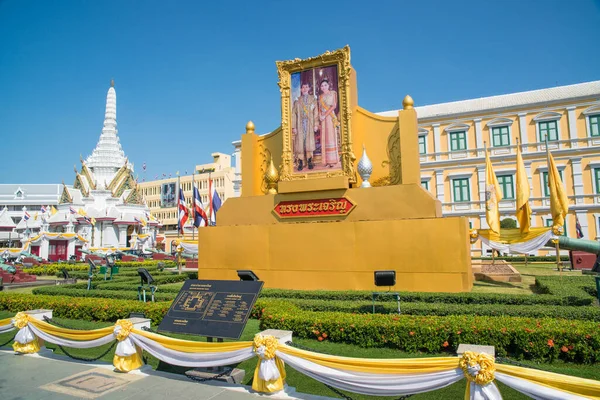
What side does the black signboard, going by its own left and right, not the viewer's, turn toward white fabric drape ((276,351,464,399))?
left

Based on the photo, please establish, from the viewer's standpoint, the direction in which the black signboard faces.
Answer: facing the viewer and to the left of the viewer

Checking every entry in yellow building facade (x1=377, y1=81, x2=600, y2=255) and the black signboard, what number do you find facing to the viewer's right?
0

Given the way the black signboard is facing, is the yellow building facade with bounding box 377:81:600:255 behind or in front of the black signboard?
behind

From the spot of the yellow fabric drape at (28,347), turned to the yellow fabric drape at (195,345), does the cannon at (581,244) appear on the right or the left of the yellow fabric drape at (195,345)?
left

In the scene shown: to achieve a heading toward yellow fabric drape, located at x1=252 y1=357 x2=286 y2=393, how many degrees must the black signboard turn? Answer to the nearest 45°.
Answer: approximately 90° to its left

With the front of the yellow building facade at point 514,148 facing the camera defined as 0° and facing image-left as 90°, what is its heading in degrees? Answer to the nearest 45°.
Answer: approximately 45°

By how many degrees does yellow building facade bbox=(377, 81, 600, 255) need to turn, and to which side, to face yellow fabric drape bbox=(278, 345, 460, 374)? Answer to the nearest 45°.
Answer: approximately 45° to its left

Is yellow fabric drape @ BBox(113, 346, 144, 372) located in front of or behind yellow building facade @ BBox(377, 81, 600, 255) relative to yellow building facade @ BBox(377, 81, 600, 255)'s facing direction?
in front

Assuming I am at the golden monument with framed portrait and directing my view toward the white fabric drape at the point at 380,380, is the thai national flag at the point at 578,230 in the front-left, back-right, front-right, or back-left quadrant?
back-left

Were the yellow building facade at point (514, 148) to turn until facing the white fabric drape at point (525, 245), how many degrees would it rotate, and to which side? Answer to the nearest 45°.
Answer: approximately 45° to its left

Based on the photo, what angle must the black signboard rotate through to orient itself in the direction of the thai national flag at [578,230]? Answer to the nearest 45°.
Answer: approximately 180°

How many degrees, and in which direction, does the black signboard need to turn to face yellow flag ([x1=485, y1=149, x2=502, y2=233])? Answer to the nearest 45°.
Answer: approximately 180°

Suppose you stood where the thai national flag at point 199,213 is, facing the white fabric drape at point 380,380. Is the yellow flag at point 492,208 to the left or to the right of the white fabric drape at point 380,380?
left

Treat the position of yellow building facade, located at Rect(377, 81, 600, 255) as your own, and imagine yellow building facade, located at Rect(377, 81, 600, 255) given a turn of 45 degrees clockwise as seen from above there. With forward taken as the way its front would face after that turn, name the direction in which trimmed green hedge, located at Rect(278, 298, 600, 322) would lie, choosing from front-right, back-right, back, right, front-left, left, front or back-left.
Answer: left

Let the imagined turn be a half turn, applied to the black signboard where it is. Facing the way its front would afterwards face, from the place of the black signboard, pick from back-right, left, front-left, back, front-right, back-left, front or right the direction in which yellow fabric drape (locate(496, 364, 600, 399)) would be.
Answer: right
